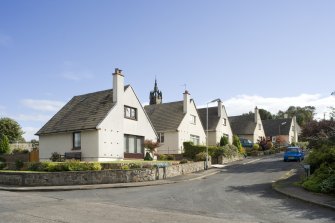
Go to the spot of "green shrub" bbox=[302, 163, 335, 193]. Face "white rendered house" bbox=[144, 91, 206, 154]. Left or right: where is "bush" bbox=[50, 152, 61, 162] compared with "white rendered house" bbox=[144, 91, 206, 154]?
left

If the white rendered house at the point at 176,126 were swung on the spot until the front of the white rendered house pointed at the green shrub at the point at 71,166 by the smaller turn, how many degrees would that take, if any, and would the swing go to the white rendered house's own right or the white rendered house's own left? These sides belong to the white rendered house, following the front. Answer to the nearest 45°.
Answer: approximately 45° to the white rendered house's own right

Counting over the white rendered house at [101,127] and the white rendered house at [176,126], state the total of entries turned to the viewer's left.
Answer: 0

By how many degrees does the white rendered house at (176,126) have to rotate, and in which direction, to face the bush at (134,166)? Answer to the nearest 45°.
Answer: approximately 45° to its right

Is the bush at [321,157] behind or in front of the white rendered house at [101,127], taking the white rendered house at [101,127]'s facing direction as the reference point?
in front

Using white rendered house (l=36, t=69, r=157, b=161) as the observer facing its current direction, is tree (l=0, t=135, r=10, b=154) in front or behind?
behind

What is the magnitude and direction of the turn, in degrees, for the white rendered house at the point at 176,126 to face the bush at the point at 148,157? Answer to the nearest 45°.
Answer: approximately 45° to its right

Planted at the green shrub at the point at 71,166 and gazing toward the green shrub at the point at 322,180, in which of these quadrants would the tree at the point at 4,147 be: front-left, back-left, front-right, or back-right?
back-left

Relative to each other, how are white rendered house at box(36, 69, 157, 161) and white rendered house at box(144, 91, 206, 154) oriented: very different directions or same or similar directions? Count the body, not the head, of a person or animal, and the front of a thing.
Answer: same or similar directions

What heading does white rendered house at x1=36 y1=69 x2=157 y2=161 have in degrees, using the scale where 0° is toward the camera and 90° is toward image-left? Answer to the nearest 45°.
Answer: approximately 315°

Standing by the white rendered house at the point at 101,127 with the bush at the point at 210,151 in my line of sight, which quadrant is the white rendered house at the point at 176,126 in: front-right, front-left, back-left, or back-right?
front-left

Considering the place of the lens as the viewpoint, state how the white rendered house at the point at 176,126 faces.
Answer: facing the viewer and to the right of the viewer
